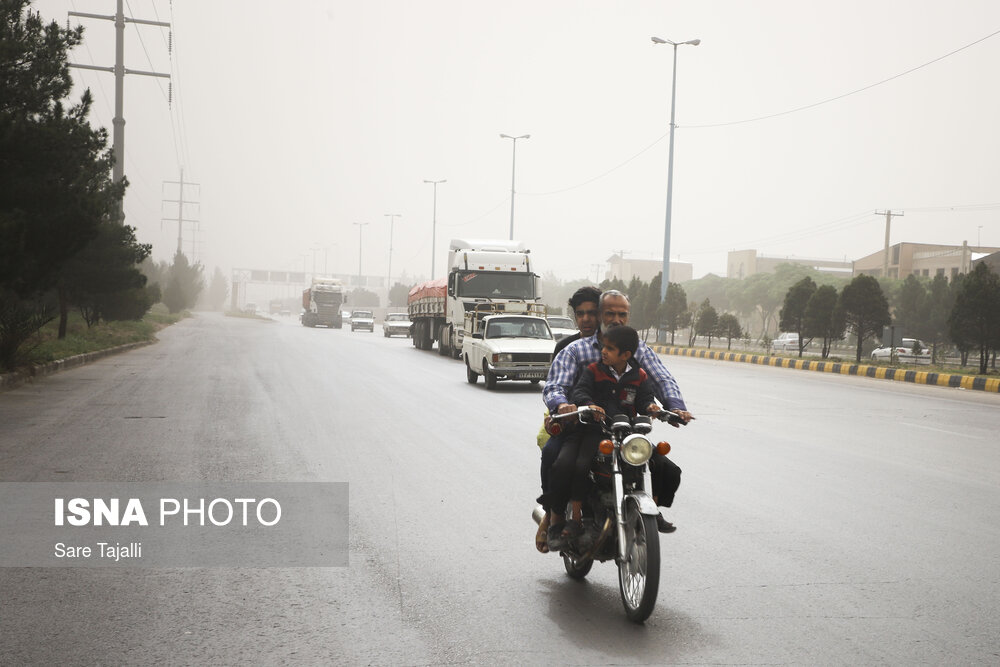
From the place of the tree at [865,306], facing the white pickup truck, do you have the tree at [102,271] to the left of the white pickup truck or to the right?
right

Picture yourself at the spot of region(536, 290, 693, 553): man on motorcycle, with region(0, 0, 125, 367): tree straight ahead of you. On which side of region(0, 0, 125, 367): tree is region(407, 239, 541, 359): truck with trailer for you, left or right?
right

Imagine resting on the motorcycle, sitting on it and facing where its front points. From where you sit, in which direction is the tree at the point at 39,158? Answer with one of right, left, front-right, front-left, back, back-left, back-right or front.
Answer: back

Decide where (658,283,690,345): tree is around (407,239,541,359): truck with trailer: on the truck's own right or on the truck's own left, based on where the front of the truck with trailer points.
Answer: on the truck's own left

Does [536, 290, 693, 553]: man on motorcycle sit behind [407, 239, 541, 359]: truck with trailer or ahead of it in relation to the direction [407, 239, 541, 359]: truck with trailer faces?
ahead

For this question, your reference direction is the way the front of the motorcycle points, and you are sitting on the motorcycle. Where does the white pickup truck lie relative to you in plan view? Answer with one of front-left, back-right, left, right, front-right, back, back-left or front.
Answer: back-left

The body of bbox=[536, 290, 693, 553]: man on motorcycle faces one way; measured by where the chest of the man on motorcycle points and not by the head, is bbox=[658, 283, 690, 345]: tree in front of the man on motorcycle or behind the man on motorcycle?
behind

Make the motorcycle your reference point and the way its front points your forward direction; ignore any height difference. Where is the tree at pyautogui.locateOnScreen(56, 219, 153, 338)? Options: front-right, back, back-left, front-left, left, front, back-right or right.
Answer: back

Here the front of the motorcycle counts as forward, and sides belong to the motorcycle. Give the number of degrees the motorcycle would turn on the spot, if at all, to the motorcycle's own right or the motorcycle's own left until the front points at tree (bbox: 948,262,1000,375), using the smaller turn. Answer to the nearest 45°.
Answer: approximately 90° to the motorcycle's own left

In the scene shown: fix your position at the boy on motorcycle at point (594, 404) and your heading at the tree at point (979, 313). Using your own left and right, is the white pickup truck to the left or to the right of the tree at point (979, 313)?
left

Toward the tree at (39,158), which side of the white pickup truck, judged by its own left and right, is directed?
right

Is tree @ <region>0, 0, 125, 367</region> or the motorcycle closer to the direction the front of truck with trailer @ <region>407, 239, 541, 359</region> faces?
the motorcycle

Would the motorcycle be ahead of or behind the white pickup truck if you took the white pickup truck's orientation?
ahead
